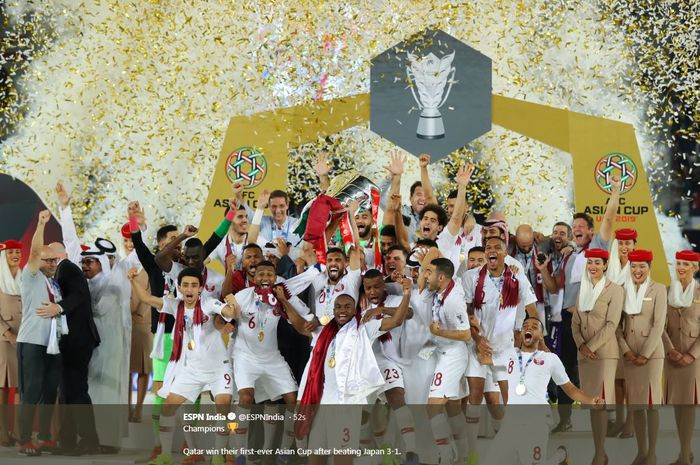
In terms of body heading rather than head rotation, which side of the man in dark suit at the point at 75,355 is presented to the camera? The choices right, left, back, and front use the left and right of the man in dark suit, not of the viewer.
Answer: left

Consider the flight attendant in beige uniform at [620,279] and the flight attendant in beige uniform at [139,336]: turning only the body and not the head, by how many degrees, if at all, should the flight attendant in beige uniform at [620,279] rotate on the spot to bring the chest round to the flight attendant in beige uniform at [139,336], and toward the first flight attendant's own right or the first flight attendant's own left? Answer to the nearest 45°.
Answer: approximately 90° to the first flight attendant's own right

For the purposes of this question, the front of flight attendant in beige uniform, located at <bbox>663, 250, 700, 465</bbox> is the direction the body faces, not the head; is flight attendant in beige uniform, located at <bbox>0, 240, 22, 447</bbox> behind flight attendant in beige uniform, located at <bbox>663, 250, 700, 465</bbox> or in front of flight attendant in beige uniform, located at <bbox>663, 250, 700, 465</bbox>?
in front

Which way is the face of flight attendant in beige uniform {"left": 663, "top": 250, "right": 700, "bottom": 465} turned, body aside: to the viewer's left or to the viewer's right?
to the viewer's left
